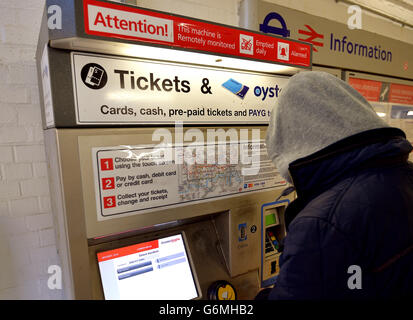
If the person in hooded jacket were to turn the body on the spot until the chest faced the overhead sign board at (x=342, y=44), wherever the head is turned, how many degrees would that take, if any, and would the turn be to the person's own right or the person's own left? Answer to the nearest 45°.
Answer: approximately 45° to the person's own right

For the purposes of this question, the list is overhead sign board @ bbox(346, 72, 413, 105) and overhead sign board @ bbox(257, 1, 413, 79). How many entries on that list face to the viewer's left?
0

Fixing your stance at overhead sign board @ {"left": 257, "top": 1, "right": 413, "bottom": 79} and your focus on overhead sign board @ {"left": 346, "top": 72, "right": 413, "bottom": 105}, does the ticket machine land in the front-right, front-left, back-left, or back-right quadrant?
back-right

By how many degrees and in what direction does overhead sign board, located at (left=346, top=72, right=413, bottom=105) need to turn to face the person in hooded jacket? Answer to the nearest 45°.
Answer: approximately 45° to its right

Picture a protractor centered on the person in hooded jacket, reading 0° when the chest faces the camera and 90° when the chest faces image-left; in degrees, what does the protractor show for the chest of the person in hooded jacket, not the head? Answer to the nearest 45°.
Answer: approximately 135°

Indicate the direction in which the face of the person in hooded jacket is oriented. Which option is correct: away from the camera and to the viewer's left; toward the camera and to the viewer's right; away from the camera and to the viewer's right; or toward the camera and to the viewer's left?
away from the camera and to the viewer's left

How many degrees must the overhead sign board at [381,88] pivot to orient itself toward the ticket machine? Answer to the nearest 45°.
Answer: approximately 45° to its right

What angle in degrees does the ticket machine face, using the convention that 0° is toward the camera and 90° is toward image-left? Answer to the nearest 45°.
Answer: approximately 315°

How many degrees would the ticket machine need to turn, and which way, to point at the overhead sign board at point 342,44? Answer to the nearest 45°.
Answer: approximately 90° to its left

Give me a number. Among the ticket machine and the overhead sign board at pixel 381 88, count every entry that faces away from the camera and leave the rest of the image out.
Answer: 0

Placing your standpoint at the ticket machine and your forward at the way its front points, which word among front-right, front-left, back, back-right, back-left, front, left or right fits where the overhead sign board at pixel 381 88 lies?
left
